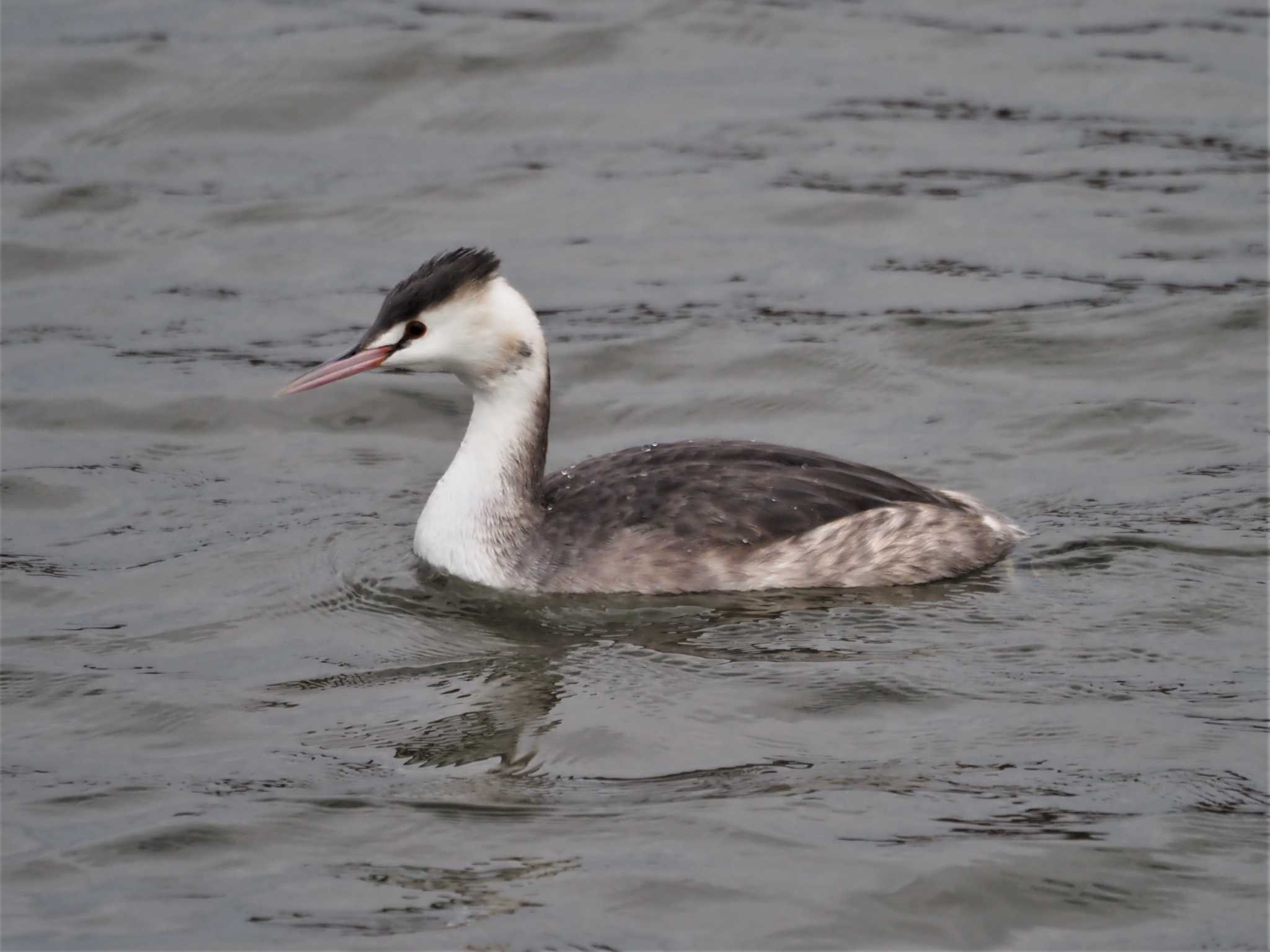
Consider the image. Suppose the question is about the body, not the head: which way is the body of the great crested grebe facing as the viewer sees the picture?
to the viewer's left
